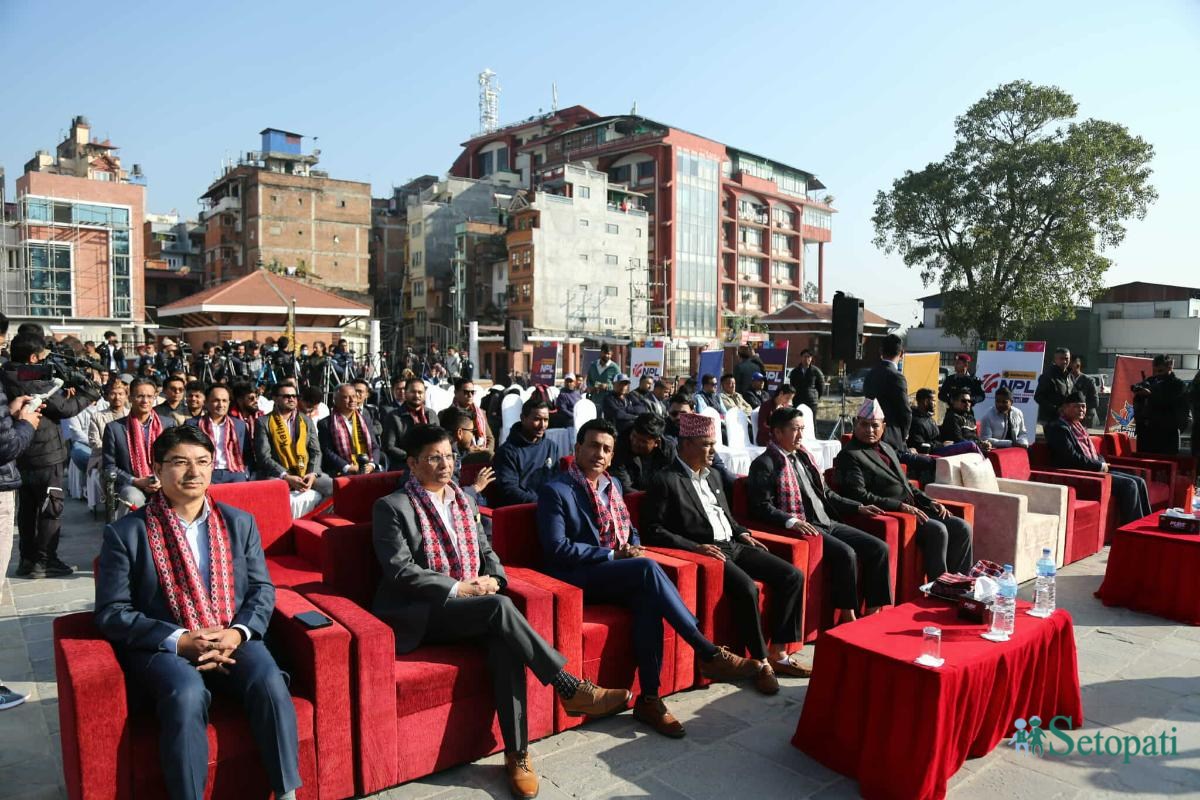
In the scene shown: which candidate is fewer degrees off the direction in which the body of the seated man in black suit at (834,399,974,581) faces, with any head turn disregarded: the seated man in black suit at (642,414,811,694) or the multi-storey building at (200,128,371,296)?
the seated man in black suit

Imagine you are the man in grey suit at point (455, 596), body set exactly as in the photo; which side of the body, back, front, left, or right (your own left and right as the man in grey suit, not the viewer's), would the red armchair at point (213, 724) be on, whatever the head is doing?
right

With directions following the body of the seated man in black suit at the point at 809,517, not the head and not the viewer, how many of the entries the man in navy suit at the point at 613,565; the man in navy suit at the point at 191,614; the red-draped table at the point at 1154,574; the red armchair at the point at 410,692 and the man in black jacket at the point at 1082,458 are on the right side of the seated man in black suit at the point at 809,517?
3

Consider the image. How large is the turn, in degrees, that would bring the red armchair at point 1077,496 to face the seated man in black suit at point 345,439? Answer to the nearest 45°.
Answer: approximately 90° to its right

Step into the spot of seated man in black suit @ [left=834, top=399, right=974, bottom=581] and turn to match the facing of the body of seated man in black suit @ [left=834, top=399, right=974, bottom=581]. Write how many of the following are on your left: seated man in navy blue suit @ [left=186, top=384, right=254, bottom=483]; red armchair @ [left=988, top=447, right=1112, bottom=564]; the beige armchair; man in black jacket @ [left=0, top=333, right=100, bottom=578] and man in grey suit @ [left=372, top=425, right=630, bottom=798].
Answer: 2

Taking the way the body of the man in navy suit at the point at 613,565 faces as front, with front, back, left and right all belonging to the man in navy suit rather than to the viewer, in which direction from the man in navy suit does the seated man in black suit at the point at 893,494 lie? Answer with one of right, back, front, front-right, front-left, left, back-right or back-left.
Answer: left

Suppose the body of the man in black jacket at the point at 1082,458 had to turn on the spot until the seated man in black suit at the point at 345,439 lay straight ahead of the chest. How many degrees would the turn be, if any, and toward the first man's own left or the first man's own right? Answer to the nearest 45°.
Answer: approximately 90° to the first man's own right

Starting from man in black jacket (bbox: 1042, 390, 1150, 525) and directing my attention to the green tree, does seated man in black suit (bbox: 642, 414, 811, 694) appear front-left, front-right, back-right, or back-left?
back-left

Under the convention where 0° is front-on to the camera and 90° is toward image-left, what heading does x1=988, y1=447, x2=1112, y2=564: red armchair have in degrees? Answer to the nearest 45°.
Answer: approximately 315°

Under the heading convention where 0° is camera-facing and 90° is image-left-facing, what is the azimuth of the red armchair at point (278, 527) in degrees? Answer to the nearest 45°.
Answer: approximately 315°

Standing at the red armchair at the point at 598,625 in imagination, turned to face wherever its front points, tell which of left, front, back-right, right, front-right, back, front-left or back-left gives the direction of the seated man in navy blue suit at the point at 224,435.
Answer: back

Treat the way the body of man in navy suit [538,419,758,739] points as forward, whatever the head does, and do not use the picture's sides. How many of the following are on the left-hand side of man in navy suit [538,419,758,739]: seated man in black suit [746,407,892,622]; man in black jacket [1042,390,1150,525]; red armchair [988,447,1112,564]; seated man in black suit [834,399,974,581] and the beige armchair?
5

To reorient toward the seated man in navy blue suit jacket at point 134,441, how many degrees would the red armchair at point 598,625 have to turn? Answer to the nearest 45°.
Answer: approximately 180°
